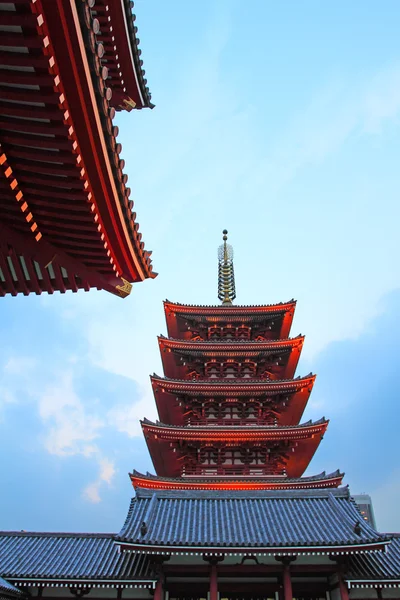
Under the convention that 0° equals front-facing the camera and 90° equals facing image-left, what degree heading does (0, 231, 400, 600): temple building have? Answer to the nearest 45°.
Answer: approximately 0°
